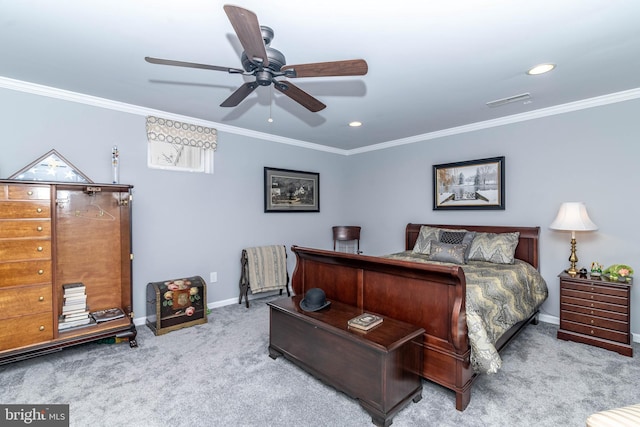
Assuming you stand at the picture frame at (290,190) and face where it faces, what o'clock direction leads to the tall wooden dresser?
The tall wooden dresser is roughly at 3 o'clock from the picture frame.

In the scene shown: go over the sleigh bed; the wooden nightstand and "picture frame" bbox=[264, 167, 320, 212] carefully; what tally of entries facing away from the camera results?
0

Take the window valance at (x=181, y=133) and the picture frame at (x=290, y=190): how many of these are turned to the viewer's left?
0

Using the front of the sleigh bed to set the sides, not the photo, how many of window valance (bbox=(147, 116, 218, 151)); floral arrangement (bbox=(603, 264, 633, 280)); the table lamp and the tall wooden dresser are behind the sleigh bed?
2

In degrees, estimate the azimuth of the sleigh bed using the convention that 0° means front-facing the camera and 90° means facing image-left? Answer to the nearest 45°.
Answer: approximately 45°

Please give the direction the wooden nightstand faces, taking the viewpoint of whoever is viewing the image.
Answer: facing the viewer and to the left of the viewer

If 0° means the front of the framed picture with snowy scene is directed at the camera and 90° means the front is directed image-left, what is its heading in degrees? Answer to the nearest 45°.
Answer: approximately 45°

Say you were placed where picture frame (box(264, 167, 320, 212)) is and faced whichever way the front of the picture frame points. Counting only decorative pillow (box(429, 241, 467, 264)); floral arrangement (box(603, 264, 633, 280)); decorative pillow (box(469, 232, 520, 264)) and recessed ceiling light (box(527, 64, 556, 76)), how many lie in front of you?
4

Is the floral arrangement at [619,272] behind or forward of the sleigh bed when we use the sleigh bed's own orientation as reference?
behind

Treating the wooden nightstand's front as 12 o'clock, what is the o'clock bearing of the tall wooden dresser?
The tall wooden dresser is roughly at 12 o'clock from the wooden nightstand.
